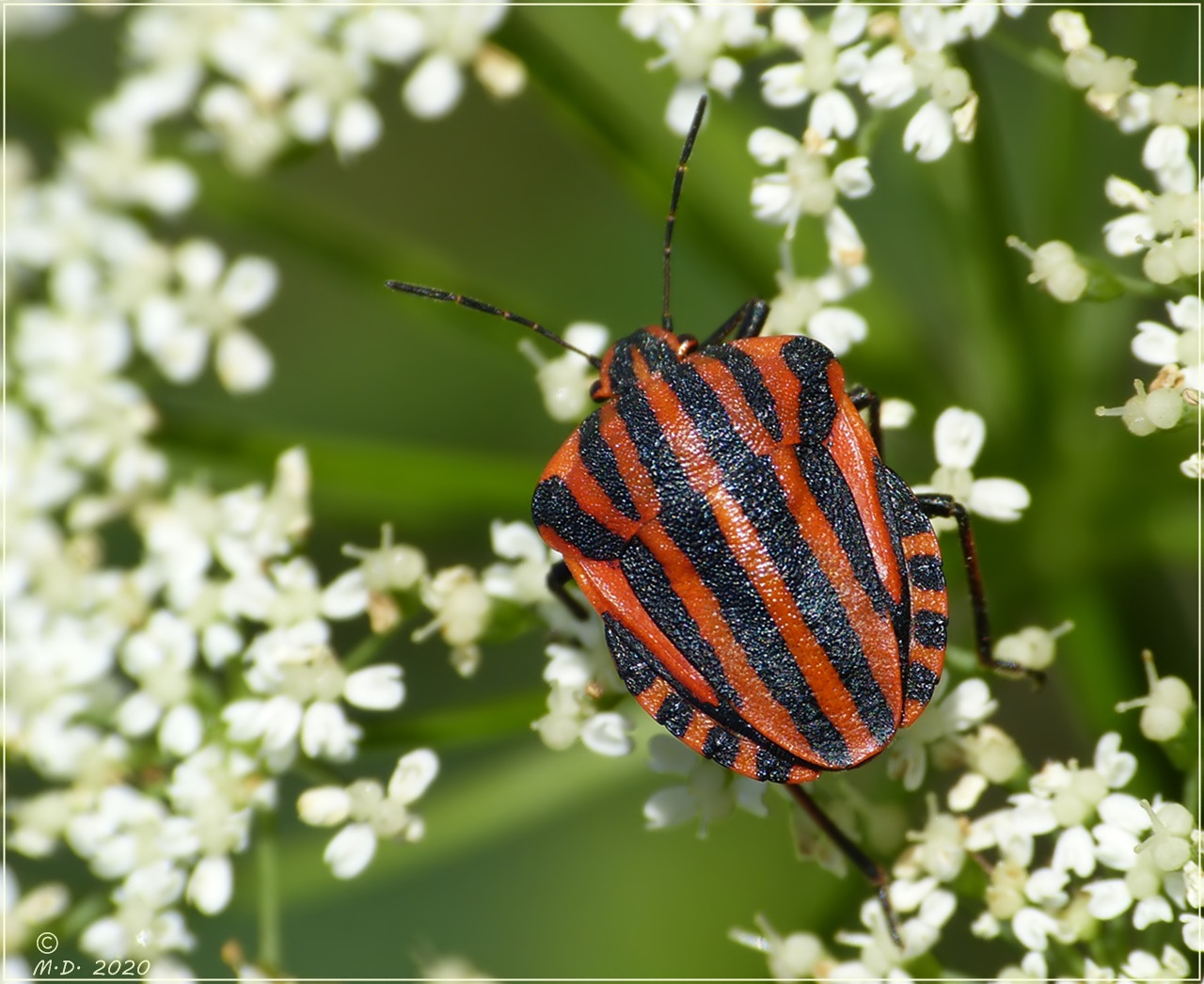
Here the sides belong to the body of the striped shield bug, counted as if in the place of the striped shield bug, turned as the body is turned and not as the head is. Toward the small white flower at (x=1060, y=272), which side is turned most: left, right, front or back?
right

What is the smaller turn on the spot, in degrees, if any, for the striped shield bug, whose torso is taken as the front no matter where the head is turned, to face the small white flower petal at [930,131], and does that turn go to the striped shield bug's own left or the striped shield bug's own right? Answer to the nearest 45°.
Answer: approximately 45° to the striped shield bug's own right

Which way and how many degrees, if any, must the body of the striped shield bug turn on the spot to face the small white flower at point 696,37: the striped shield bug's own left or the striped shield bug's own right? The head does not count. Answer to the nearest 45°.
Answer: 0° — it already faces it

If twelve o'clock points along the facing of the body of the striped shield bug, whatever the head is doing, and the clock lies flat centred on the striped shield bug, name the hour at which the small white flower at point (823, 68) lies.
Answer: The small white flower is roughly at 1 o'clock from the striped shield bug.

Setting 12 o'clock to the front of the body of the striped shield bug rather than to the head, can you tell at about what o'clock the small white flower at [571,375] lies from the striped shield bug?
The small white flower is roughly at 12 o'clock from the striped shield bug.

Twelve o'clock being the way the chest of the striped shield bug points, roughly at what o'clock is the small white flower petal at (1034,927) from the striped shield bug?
The small white flower petal is roughly at 5 o'clock from the striped shield bug.

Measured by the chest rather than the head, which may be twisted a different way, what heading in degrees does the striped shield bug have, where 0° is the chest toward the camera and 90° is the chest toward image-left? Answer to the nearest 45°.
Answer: approximately 135°

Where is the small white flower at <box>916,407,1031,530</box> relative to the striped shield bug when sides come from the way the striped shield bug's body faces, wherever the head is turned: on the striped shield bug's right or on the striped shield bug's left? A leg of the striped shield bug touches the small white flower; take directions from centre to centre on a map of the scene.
on the striped shield bug's right
